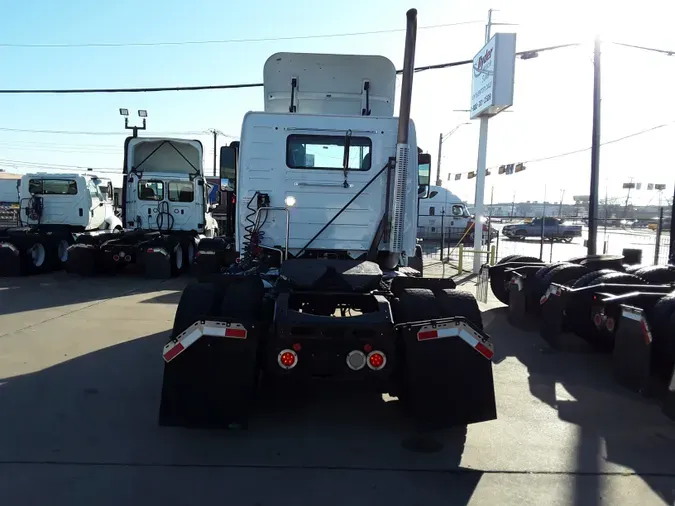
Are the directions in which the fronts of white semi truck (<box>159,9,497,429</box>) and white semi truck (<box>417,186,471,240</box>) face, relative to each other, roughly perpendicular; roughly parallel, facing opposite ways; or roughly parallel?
roughly perpendicular

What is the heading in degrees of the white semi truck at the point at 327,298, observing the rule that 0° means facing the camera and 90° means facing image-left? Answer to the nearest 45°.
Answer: approximately 180°

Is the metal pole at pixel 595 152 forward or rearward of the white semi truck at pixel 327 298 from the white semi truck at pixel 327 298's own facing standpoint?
forward

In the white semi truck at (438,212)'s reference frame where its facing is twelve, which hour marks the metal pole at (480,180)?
The metal pole is roughly at 3 o'clock from the white semi truck.

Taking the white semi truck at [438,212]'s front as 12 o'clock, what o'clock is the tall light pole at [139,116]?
The tall light pole is roughly at 4 o'clock from the white semi truck.

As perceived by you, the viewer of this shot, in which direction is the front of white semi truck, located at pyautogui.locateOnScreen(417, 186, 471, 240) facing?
facing to the right of the viewer

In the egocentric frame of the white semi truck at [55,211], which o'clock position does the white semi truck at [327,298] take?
the white semi truck at [327,298] is roughly at 4 o'clock from the white semi truck at [55,211].

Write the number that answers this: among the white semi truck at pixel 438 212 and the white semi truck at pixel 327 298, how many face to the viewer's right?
1

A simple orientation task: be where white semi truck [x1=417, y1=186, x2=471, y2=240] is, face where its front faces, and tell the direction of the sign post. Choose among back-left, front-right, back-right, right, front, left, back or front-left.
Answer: right

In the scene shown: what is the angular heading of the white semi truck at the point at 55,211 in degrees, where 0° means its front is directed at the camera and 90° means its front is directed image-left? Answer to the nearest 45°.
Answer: approximately 225°
